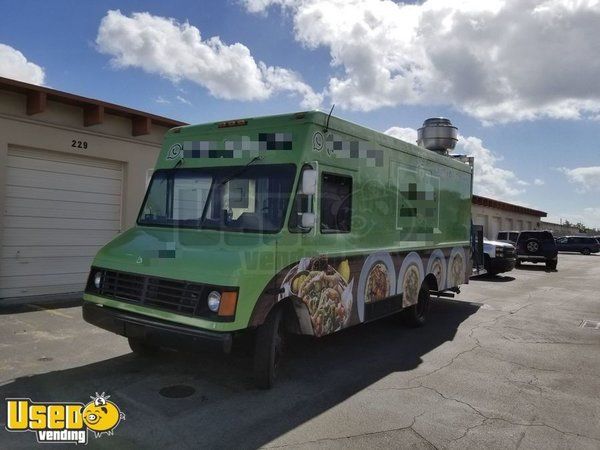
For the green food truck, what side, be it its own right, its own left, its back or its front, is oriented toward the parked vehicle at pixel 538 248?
back

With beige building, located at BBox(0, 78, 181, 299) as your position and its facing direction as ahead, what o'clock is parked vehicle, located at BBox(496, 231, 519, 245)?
The parked vehicle is roughly at 10 o'clock from the beige building.

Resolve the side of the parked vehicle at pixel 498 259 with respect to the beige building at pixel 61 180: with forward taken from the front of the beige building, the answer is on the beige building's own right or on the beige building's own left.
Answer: on the beige building's own left

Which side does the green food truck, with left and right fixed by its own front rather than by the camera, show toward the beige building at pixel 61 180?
right

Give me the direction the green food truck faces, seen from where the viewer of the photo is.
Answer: facing the viewer and to the left of the viewer

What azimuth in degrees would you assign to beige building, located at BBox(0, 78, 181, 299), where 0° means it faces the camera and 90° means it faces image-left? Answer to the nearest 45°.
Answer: approximately 315°

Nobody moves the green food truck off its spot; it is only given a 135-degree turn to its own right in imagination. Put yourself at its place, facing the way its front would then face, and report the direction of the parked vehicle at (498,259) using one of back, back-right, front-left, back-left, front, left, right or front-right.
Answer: front-right

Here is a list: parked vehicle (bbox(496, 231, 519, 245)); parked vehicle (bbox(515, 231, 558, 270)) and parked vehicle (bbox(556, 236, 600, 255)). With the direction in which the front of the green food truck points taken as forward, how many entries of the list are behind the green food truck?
3

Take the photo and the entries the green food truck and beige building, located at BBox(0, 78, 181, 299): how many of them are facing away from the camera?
0

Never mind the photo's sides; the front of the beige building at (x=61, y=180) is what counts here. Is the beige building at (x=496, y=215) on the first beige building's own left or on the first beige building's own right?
on the first beige building's own left

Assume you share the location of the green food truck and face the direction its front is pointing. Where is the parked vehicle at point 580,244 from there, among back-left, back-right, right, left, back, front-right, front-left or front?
back

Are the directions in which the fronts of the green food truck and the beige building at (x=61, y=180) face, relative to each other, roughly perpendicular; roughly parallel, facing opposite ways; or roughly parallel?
roughly perpendicular
